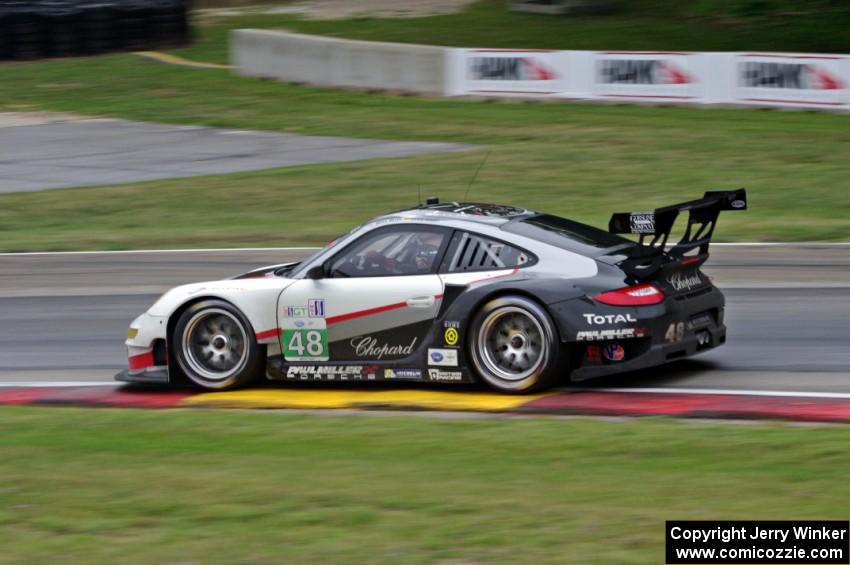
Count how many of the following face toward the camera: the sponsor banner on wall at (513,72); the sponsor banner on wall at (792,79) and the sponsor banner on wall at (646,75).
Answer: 3

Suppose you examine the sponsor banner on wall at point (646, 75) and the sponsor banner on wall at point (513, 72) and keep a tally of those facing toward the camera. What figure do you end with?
2

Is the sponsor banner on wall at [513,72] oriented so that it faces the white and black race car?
yes

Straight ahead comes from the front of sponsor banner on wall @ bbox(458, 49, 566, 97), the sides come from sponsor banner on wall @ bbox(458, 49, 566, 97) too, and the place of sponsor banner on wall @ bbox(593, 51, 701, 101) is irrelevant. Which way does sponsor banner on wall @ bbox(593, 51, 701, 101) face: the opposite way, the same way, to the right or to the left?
the same way

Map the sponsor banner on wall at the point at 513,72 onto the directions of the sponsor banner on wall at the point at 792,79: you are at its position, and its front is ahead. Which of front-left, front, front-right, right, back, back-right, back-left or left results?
right

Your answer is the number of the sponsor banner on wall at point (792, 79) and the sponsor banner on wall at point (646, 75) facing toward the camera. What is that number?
2

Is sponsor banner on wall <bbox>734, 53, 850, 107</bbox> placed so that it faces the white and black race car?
yes

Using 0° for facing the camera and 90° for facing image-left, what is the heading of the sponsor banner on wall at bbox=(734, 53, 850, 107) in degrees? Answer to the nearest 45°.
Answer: approximately 0°

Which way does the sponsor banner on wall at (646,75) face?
toward the camera

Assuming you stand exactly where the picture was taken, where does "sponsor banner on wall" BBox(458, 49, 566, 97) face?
facing the viewer

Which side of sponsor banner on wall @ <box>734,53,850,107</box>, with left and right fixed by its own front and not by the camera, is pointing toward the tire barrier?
right

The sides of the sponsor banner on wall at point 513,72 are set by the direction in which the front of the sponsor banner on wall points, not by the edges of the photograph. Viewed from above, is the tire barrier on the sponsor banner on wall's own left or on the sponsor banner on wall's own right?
on the sponsor banner on wall's own right

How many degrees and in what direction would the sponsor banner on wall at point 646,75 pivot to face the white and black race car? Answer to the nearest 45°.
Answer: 0° — it already faces it

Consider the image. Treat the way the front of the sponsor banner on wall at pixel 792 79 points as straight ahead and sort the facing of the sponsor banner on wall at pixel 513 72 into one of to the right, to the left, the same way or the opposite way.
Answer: the same way

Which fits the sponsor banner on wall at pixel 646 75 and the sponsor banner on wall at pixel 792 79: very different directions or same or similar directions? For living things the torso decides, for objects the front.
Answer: same or similar directions

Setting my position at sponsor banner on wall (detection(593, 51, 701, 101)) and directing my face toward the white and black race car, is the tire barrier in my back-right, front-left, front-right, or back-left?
back-right
